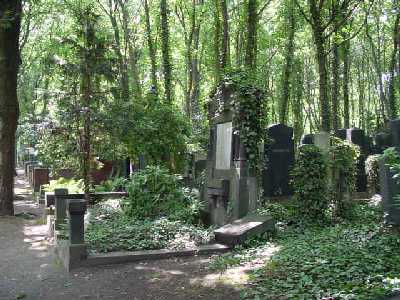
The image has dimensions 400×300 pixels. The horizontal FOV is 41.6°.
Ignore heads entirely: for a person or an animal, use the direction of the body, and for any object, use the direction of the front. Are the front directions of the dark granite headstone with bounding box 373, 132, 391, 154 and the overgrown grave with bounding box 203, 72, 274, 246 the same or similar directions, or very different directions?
same or similar directions

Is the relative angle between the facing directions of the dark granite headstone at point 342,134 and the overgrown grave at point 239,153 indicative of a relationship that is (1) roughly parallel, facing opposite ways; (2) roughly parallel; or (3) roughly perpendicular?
roughly parallel

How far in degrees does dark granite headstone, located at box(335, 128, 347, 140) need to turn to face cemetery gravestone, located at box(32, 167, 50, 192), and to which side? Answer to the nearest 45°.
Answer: approximately 45° to its right

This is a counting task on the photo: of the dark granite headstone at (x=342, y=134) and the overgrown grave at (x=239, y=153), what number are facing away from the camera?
0

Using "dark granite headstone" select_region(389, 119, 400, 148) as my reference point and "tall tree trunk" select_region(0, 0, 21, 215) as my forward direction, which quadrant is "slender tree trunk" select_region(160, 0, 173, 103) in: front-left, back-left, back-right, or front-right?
front-right

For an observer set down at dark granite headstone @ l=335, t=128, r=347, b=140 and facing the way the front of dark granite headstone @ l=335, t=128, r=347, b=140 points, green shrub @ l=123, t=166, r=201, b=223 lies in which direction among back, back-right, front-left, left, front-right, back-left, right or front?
front

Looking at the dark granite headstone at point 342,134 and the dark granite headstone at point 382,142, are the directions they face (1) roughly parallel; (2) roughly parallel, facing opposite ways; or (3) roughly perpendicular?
roughly parallel

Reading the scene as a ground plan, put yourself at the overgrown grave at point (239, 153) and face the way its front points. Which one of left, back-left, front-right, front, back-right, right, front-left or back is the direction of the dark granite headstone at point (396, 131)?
left

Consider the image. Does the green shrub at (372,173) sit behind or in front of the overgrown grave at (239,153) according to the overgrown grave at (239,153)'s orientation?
behind

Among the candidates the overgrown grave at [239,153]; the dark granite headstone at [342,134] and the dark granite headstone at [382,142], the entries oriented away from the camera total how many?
0

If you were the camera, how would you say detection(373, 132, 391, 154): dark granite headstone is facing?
facing the viewer and to the left of the viewer

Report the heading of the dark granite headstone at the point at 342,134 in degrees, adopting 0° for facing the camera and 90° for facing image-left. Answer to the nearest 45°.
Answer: approximately 45°

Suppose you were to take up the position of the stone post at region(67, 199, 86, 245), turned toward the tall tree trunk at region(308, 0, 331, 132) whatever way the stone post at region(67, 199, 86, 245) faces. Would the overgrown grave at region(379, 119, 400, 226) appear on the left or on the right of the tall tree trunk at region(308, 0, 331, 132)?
right
